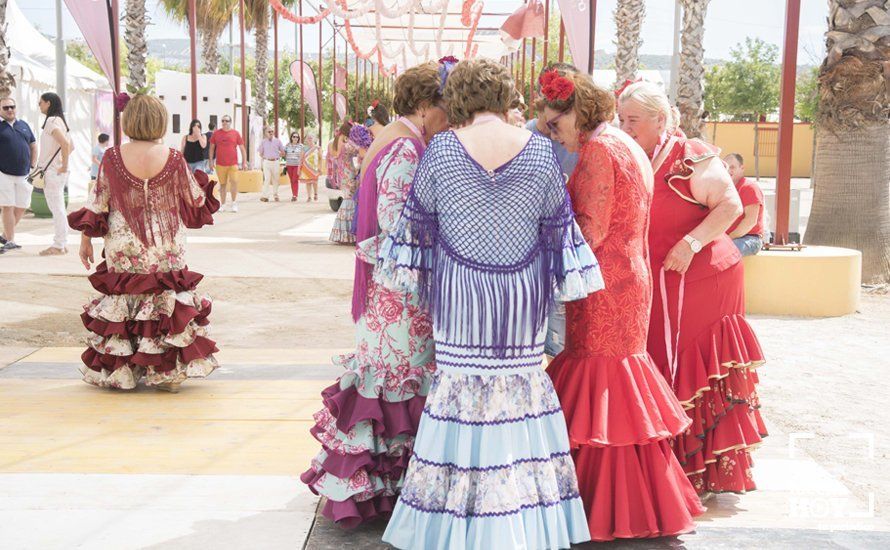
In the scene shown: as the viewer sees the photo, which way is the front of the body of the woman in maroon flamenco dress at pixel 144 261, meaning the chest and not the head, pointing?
away from the camera

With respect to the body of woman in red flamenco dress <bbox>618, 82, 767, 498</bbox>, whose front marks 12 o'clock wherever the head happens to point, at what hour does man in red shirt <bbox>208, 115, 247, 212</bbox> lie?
The man in red shirt is roughly at 2 o'clock from the woman in red flamenco dress.

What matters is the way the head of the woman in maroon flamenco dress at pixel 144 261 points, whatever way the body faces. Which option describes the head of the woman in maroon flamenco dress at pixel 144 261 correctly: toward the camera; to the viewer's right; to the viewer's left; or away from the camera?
away from the camera

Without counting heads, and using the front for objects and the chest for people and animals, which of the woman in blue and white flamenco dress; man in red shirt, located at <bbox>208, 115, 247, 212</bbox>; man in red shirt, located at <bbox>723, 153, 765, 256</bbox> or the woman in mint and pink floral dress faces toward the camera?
man in red shirt, located at <bbox>208, 115, 247, 212</bbox>

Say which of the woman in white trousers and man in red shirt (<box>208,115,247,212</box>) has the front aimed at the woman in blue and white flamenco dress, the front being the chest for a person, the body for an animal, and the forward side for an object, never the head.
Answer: the man in red shirt

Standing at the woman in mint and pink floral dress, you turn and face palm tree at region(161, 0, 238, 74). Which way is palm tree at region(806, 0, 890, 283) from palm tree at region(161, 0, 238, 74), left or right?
right

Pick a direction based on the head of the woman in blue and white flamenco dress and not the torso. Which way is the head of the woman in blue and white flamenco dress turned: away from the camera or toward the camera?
away from the camera

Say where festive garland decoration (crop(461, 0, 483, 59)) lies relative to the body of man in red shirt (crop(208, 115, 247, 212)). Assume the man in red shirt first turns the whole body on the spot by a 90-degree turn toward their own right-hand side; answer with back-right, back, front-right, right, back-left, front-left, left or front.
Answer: back-right

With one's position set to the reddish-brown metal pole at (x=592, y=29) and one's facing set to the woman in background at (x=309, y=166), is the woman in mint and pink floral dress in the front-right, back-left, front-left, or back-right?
back-left

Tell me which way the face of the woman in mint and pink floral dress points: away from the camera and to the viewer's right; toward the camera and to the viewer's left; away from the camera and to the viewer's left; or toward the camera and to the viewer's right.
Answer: away from the camera and to the viewer's right

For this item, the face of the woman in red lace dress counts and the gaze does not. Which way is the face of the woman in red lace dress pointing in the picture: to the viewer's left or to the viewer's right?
to the viewer's left

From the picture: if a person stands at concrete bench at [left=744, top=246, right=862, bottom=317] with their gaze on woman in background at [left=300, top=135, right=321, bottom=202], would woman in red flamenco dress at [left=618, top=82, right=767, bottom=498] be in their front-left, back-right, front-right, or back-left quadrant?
back-left

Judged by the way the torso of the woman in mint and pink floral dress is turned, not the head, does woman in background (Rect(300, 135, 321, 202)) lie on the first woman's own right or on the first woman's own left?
on the first woman's own left
